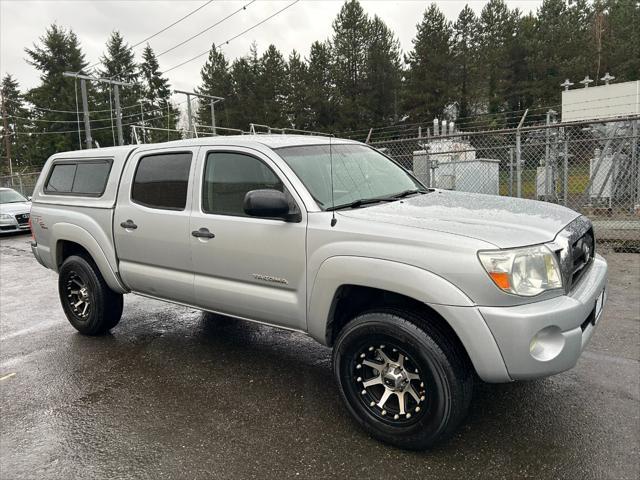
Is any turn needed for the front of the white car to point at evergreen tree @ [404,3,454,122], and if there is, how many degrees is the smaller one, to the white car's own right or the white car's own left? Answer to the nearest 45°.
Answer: approximately 90° to the white car's own left

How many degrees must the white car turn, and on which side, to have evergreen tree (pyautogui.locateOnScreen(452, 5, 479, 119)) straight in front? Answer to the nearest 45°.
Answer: approximately 90° to its left

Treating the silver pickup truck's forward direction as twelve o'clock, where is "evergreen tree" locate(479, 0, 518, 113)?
The evergreen tree is roughly at 8 o'clock from the silver pickup truck.

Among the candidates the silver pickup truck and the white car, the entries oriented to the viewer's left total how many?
0

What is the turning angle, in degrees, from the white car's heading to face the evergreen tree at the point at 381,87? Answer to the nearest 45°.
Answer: approximately 90° to its left

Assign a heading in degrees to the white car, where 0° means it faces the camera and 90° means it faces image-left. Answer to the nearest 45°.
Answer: approximately 315°

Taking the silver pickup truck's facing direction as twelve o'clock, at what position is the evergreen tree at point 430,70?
The evergreen tree is roughly at 8 o'clock from the silver pickup truck.

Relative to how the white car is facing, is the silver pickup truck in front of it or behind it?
in front

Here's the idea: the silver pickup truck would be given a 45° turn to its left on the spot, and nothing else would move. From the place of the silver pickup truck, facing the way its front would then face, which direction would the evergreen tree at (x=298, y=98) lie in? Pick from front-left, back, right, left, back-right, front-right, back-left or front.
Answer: left

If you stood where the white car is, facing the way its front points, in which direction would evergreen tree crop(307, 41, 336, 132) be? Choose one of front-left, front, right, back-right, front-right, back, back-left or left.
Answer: left

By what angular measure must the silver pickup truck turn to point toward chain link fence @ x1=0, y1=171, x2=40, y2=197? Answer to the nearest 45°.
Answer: approximately 180°

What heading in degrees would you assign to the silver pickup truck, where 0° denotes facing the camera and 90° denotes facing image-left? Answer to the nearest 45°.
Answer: approximately 315°

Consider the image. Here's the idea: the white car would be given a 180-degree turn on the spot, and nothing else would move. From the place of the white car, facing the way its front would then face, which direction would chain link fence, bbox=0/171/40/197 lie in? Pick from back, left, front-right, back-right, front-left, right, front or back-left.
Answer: front-right
